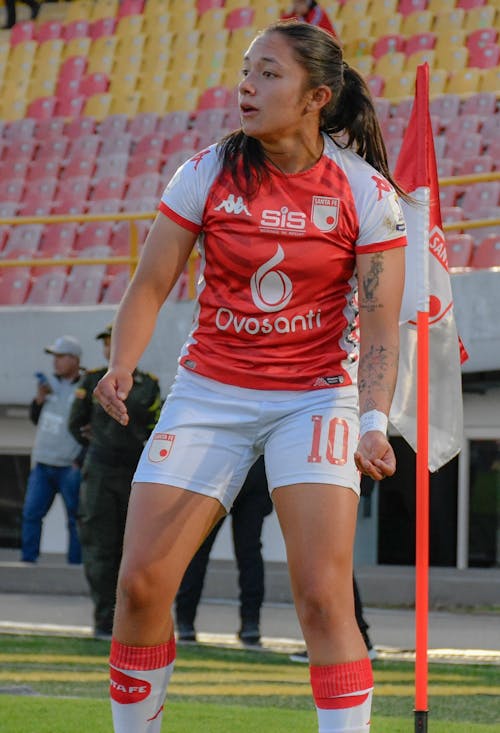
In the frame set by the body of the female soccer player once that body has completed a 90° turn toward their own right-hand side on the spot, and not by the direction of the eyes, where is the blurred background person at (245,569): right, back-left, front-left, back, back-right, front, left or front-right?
right

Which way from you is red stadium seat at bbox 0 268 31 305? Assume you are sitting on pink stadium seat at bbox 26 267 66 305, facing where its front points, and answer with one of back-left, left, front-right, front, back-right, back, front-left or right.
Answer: right

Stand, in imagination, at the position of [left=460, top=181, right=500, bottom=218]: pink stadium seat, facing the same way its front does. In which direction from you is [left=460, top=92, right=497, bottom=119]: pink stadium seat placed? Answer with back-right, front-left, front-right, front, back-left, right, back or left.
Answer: back-right

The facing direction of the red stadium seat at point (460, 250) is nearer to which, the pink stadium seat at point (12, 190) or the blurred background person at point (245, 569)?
the blurred background person

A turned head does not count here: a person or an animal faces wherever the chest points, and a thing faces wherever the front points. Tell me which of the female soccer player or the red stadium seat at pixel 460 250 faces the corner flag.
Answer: the red stadium seat

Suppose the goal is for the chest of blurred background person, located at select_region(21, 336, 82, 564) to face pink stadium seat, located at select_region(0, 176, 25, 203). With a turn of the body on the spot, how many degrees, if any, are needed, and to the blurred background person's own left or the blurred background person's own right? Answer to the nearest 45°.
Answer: approximately 135° to the blurred background person's own right

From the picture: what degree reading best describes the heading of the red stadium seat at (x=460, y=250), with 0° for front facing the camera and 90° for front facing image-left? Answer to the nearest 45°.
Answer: approximately 0°

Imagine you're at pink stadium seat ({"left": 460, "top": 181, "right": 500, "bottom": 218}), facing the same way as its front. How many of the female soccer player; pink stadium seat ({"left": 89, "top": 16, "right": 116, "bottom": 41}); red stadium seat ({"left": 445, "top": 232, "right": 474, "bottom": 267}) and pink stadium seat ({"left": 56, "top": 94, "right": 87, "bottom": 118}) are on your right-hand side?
2

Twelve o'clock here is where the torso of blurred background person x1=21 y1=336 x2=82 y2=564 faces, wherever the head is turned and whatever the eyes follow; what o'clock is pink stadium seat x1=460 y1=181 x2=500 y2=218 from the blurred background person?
The pink stadium seat is roughly at 7 o'clock from the blurred background person.

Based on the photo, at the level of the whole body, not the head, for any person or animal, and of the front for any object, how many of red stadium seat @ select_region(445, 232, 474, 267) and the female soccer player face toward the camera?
2
